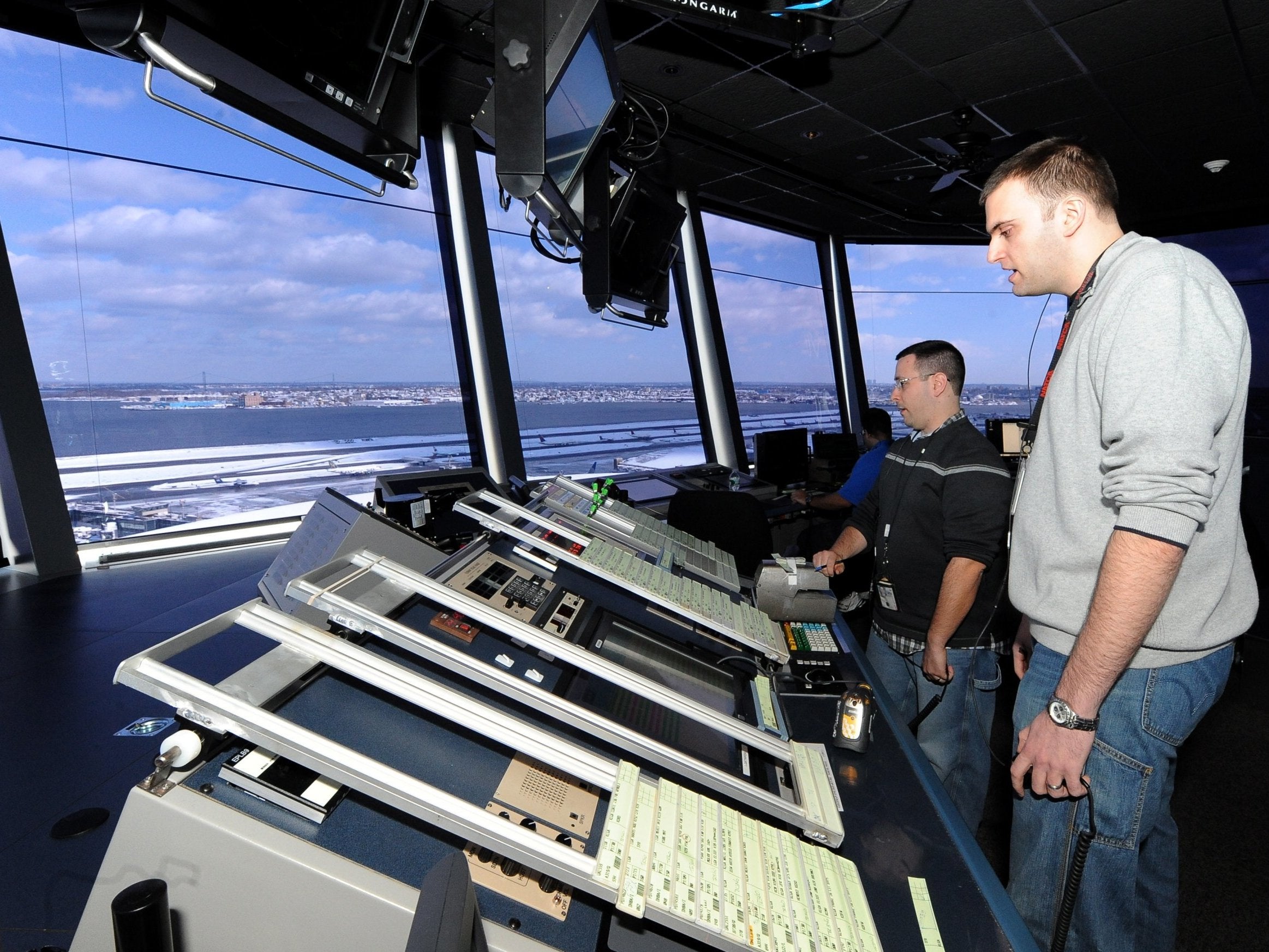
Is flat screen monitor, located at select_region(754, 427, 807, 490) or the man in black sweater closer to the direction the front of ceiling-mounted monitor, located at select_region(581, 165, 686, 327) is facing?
the man in black sweater

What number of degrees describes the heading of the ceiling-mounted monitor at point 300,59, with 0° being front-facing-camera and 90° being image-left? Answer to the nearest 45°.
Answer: approximately 315°

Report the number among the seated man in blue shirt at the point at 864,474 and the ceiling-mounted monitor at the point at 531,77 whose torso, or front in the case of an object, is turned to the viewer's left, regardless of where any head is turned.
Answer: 1

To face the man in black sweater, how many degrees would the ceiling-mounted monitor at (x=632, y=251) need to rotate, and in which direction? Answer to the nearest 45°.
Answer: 0° — it already faces them

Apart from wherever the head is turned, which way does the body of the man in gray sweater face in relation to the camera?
to the viewer's left

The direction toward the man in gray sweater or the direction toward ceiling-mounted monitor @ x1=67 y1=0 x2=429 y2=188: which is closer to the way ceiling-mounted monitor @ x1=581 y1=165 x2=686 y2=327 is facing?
the man in gray sweater

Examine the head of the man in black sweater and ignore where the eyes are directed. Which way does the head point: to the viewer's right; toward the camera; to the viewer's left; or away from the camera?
to the viewer's left

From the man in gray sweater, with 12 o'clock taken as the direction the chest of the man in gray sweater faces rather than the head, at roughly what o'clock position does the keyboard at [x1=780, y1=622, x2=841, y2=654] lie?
The keyboard is roughly at 1 o'clock from the man in gray sweater.

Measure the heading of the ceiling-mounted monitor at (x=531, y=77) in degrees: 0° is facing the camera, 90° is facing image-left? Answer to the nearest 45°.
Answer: approximately 315°

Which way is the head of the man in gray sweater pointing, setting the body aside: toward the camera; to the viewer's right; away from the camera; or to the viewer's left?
to the viewer's left

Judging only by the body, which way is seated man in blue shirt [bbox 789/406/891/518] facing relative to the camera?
to the viewer's left

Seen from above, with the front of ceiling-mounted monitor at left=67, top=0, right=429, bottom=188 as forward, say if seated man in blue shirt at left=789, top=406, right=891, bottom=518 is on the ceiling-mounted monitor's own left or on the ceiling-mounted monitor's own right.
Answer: on the ceiling-mounted monitor's own left

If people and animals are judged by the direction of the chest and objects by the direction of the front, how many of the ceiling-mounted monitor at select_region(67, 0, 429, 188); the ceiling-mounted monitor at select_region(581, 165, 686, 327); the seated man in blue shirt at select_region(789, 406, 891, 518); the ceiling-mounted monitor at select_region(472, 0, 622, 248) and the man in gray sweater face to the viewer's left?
2

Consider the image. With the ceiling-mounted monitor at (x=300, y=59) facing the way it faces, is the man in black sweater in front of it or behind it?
in front
